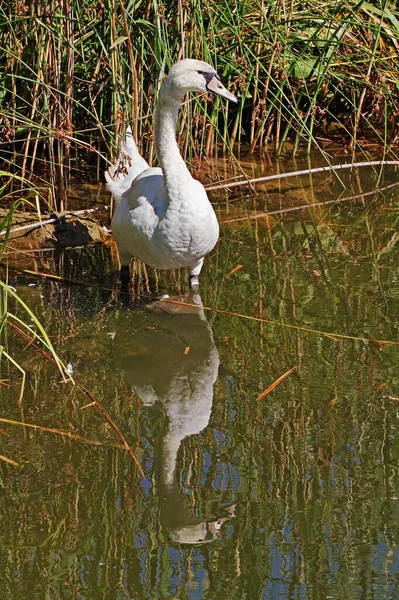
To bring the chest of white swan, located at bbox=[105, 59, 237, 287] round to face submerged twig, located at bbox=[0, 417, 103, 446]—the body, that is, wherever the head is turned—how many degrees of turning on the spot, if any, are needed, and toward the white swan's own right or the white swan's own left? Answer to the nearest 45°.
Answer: approximately 45° to the white swan's own right

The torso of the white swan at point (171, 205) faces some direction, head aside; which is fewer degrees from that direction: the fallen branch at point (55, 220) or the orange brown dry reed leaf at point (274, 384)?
the orange brown dry reed leaf

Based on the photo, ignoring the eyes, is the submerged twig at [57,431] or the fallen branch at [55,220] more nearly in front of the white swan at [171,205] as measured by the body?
the submerged twig

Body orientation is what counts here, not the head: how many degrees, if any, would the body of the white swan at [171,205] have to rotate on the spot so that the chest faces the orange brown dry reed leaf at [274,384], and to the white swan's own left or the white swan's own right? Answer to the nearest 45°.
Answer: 0° — it already faces it

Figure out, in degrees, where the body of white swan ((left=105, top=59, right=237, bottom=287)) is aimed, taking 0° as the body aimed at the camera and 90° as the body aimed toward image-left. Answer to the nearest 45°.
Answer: approximately 315°

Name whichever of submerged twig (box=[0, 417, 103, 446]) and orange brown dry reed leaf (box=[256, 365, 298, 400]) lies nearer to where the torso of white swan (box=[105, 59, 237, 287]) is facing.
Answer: the orange brown dry reed leaf

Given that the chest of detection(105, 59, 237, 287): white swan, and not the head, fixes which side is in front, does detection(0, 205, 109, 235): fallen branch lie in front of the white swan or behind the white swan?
behind
